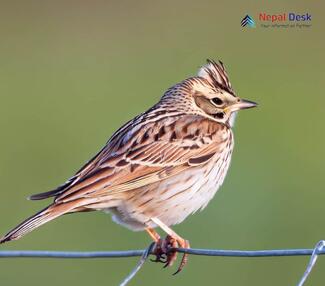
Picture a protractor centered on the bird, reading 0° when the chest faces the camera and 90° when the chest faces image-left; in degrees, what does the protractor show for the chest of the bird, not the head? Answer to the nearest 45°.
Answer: approximately 270°
